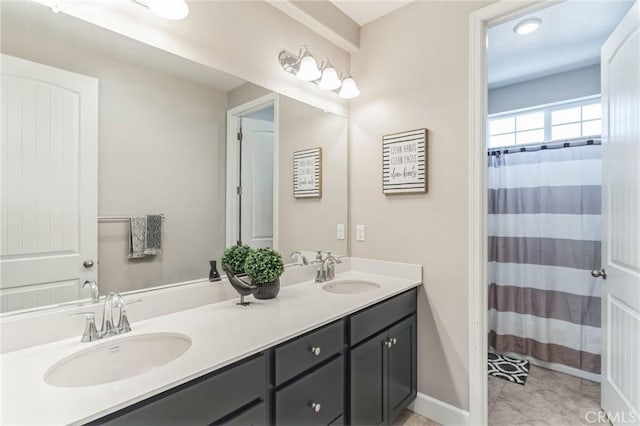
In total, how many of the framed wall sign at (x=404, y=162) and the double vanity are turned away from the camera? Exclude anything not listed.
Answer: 0

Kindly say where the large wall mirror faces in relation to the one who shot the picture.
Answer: facing the viewer and to the right of the viewer

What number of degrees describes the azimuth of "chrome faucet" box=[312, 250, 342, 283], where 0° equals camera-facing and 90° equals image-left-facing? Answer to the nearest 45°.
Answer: approximately 315°

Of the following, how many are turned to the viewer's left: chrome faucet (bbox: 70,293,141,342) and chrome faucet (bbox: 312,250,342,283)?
0

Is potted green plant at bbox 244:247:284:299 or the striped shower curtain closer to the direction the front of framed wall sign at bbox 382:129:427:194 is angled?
the potted green plant
